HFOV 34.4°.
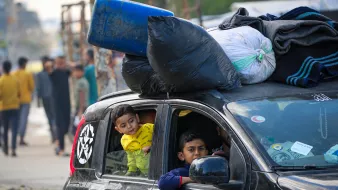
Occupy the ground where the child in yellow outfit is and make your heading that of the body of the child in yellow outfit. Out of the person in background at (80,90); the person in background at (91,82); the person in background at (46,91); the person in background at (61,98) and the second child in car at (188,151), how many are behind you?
4

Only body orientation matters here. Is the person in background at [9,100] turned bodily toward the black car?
no

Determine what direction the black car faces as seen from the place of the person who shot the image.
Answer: facing the viewer and to the right of the viewer

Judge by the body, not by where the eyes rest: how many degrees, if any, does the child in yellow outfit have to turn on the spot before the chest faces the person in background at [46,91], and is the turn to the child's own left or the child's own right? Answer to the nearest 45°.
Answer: approximately 180°

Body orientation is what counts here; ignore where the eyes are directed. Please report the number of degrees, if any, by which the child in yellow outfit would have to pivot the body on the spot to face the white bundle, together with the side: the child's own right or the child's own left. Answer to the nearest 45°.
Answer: approximately 90° to the child's own left

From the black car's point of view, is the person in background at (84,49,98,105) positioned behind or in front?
behind

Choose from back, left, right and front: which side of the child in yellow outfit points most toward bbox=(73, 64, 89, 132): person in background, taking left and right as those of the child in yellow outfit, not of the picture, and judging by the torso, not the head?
back

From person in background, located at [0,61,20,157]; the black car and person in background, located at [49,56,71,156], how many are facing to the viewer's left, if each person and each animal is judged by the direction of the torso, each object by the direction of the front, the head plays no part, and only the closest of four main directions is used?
0

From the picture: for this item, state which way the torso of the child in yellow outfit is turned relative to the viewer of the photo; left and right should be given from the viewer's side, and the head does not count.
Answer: facing the viewer
